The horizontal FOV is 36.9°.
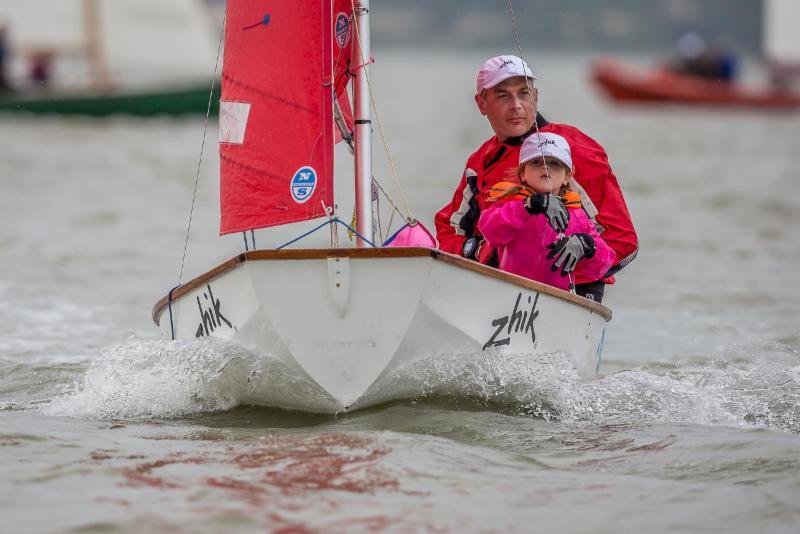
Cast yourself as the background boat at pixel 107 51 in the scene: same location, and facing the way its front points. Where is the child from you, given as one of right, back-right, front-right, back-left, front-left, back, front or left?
right

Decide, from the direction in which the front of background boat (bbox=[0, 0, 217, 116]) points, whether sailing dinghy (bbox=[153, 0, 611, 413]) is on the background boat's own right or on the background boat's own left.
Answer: on the background boat's own right

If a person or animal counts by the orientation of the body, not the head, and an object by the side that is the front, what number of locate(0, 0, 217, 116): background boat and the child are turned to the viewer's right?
1

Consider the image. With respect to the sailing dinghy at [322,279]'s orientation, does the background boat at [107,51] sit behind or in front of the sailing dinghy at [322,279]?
behind

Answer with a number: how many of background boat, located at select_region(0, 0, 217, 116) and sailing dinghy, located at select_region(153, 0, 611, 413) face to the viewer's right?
1

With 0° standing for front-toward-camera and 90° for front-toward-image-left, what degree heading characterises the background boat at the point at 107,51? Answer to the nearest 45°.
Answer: approximately 270°

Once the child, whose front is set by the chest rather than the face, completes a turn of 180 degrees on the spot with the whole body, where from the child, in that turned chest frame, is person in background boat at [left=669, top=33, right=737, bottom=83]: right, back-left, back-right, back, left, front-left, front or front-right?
front

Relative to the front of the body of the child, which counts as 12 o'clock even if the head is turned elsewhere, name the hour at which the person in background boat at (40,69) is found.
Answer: The person in background boat is roughly at 5 o'clock from the child.

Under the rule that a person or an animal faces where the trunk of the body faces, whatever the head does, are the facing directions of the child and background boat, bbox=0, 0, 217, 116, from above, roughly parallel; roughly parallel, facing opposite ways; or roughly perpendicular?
roughly perpendicular

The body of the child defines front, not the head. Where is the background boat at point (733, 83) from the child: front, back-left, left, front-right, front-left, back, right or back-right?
back

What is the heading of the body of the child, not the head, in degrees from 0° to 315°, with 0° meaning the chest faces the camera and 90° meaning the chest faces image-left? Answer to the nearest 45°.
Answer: approximately 0°
